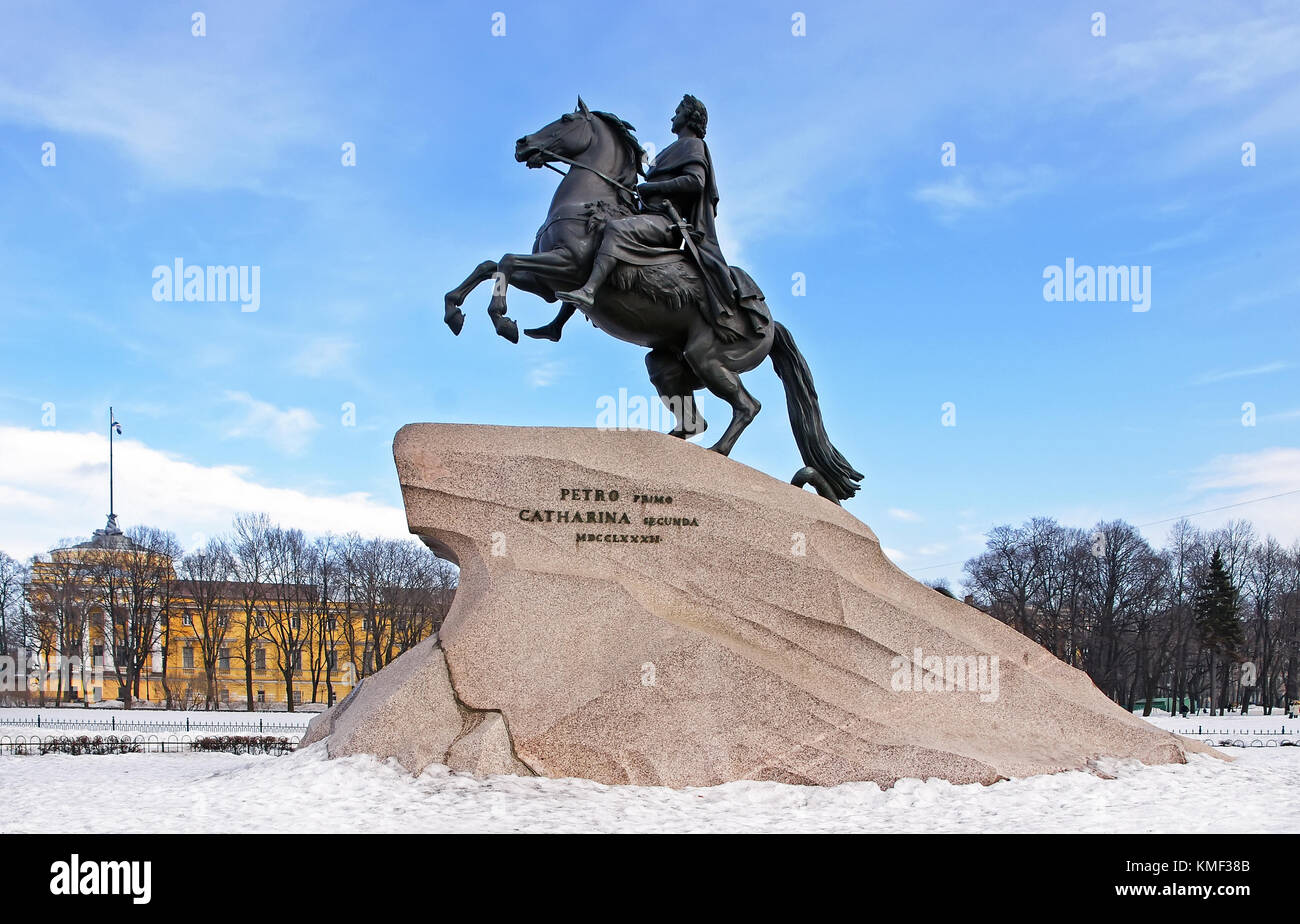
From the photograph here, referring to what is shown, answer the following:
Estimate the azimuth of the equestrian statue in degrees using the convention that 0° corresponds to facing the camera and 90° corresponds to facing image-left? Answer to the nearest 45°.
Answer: approximately 90°

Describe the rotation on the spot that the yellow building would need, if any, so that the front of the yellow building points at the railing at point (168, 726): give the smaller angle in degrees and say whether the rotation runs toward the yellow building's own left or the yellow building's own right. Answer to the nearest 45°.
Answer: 0° — it already faces it

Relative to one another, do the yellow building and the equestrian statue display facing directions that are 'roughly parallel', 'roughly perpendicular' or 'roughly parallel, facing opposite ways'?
roughly perpendicular

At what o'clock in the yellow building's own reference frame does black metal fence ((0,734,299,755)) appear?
The black metal fence is roughly at 12 o'clock from the yellow building.

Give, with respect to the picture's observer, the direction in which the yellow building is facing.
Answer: facing the viewer

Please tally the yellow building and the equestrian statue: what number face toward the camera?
1

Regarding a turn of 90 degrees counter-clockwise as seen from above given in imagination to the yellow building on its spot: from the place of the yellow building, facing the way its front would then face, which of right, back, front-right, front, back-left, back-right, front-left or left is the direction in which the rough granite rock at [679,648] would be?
right

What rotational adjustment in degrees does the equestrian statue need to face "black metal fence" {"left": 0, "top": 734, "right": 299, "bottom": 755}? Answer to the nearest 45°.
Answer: approximately 45° to its right

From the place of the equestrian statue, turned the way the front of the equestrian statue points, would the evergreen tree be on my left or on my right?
on my right
